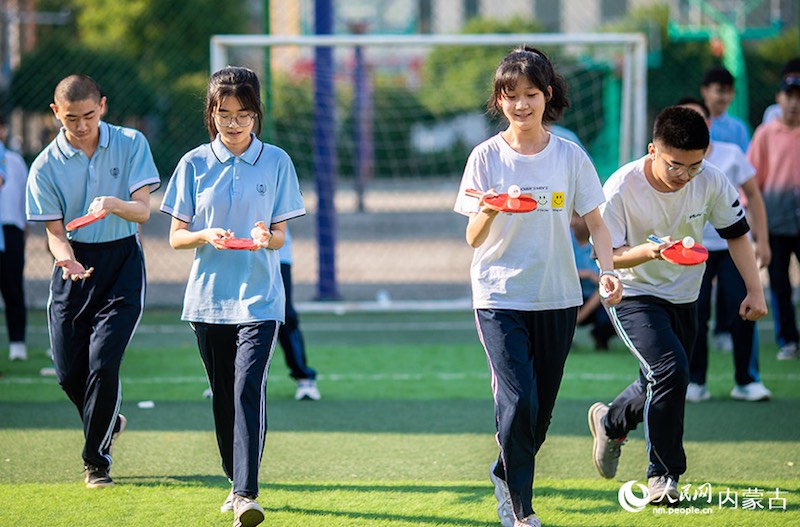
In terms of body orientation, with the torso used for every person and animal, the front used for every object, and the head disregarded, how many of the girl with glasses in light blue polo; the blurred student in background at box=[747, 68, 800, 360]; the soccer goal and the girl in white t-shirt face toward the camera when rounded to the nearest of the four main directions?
4

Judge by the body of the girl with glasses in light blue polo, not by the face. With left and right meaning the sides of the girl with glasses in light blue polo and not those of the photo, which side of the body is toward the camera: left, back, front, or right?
front

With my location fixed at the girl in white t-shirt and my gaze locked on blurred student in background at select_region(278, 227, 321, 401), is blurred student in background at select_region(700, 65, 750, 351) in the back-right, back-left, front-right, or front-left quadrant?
front-right

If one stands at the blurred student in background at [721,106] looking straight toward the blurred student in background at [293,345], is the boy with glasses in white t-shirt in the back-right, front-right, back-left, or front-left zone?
front-left

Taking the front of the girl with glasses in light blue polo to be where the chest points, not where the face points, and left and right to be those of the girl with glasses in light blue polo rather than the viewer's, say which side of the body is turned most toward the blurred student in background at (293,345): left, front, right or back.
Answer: back

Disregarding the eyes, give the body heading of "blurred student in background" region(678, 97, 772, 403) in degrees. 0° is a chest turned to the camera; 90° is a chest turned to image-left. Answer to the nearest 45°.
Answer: approximately 0°

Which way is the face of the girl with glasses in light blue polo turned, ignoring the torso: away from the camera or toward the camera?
toward the camera

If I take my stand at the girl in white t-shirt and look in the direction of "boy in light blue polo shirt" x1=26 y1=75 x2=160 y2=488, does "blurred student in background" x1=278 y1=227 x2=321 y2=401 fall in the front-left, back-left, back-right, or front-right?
front-right

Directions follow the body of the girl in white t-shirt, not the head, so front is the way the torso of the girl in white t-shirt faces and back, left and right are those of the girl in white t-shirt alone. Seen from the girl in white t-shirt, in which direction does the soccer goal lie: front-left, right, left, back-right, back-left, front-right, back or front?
back

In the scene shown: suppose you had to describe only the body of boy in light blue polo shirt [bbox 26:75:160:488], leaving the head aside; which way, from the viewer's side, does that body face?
toward the camera

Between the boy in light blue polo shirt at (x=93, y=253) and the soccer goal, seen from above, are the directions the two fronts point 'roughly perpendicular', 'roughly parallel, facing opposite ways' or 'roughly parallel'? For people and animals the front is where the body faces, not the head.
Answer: roughly parallel

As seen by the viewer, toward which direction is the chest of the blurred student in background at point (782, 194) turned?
toward the camera

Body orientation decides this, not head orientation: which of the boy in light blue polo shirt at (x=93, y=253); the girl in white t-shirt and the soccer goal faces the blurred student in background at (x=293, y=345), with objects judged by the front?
the soccer goal

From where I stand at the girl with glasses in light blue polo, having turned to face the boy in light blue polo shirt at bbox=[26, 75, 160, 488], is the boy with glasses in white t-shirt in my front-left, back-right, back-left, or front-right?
back-right

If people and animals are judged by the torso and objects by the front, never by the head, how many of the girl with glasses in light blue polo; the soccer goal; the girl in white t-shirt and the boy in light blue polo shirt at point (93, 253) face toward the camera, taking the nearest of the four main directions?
4

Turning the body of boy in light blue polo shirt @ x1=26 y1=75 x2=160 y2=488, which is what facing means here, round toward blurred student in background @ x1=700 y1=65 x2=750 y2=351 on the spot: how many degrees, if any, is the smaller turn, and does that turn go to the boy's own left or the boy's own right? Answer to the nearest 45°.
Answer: approximately 90° to the boy's own left

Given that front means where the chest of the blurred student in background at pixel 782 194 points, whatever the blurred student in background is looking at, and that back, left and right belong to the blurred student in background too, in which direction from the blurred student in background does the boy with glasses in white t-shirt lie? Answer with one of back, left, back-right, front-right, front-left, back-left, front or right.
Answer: front
